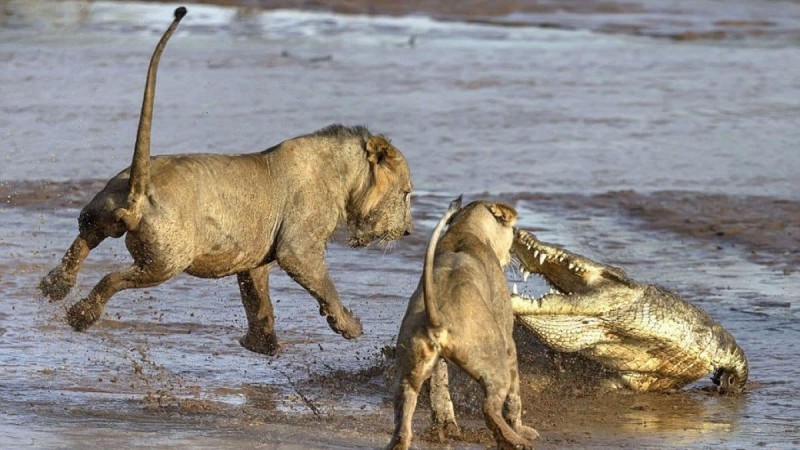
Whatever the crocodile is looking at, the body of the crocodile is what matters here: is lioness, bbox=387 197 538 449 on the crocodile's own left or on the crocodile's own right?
on the crocodile's own left

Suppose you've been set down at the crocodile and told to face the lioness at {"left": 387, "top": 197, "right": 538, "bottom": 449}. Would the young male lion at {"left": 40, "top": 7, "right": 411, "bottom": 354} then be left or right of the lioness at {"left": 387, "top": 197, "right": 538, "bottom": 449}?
right

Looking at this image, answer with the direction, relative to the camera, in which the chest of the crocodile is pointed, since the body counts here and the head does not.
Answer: to the viewer's left
